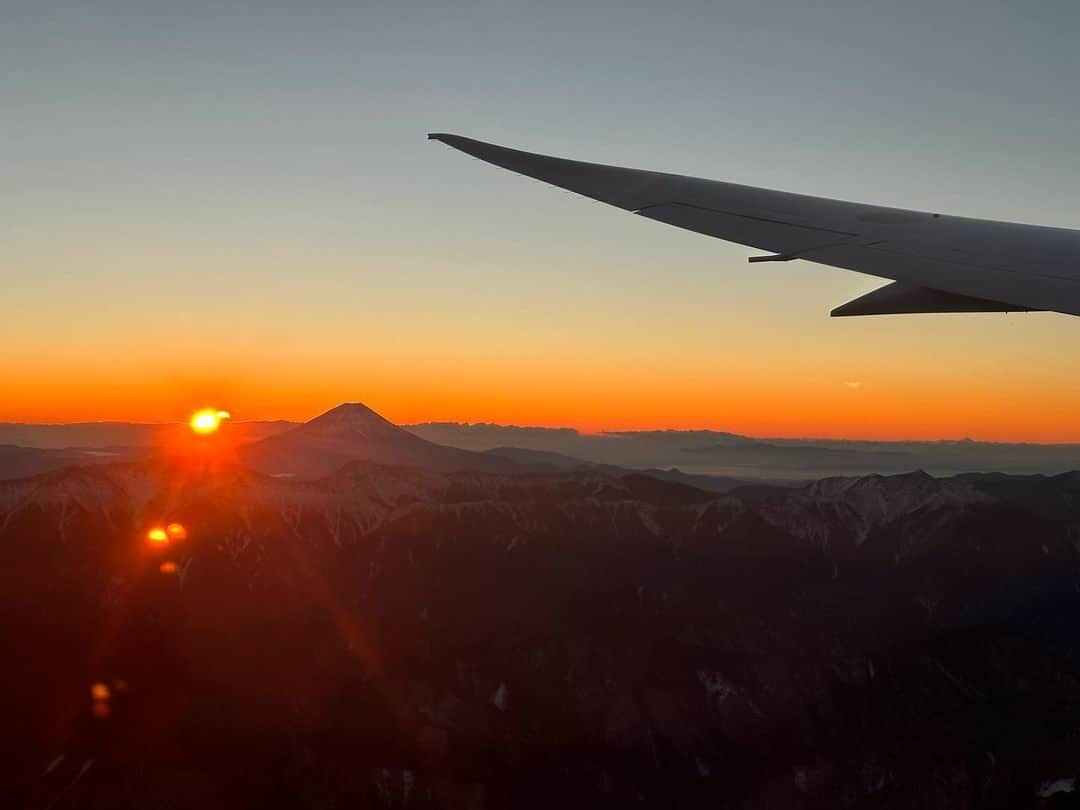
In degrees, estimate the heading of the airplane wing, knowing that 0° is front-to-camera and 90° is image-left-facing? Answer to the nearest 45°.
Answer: approximately 225°
